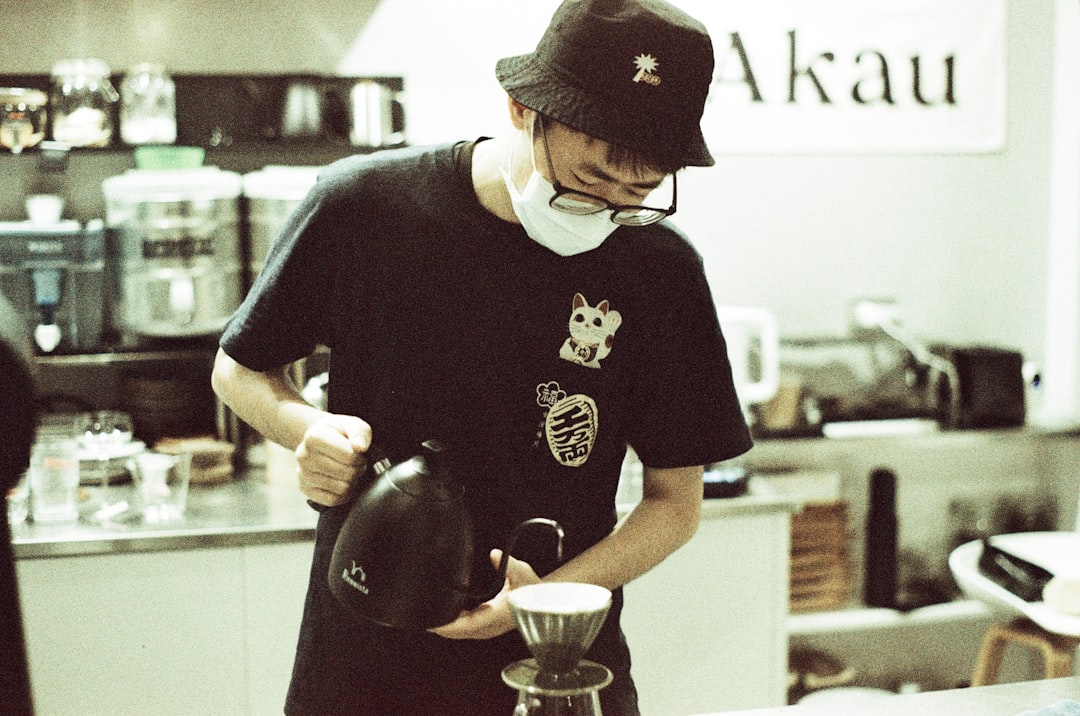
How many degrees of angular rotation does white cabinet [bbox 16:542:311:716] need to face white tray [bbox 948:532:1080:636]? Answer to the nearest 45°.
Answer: approximately 90° to its left

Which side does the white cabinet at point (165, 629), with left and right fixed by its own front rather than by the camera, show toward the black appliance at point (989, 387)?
left

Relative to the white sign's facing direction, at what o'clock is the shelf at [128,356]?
The shelf is roughly at 2 o'clock from the white sign.

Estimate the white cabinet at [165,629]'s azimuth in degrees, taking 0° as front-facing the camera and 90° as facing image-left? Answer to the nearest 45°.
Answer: approximately 0°

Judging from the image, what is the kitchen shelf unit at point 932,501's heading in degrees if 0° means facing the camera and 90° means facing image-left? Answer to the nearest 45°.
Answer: approximately 0°

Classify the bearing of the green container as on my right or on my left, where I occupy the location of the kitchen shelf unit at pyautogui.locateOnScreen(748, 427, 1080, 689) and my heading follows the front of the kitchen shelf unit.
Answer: on my right

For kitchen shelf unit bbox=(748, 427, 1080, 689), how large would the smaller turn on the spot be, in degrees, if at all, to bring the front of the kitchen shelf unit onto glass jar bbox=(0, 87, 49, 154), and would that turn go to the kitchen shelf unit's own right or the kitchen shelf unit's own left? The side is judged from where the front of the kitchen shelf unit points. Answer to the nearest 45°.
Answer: approximately 45° to the kitchen shelf unit's own right
